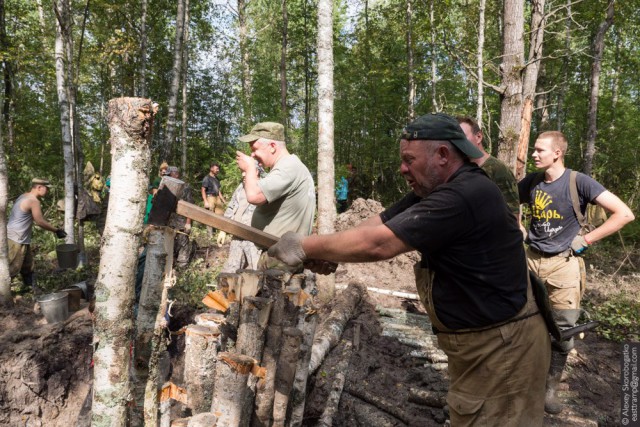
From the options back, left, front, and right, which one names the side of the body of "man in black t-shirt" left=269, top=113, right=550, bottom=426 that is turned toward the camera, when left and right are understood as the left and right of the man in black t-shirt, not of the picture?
left

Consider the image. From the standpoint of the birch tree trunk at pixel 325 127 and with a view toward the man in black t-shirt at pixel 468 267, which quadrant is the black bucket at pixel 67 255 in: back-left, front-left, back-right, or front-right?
back-right

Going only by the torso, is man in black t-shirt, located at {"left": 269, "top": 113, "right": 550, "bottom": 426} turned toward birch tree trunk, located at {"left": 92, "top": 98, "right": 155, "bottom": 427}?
yes

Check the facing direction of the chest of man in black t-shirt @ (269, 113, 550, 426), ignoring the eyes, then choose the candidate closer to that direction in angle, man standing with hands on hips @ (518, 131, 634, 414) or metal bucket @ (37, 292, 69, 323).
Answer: the metal bucket

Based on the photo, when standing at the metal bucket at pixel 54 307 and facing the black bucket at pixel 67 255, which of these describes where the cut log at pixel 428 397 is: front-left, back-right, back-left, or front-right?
back-right

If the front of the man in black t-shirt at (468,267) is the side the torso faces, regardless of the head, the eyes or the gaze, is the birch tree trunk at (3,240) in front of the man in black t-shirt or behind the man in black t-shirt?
in front

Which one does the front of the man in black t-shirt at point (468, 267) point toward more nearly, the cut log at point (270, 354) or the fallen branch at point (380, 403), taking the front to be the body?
the cut log

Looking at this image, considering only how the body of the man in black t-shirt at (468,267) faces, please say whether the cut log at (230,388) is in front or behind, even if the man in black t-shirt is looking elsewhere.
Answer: in front

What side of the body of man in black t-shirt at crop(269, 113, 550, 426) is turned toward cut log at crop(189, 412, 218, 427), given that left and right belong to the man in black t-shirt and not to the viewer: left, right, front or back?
front

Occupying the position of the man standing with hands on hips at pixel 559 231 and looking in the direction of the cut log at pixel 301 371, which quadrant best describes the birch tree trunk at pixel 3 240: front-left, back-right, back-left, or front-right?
front-right
